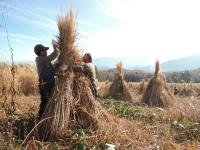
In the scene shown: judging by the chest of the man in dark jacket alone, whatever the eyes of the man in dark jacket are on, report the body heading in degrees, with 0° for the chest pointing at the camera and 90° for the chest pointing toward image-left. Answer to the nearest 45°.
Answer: approximately 270°

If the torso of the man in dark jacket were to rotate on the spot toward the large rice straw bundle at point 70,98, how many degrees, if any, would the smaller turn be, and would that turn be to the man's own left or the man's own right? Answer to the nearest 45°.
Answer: approximately 45° to the man's own right

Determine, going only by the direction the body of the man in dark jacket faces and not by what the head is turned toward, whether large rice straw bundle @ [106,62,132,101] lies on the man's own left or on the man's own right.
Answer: on the man's own left

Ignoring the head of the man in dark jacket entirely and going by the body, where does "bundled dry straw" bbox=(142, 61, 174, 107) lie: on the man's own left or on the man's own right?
on the man's own left
